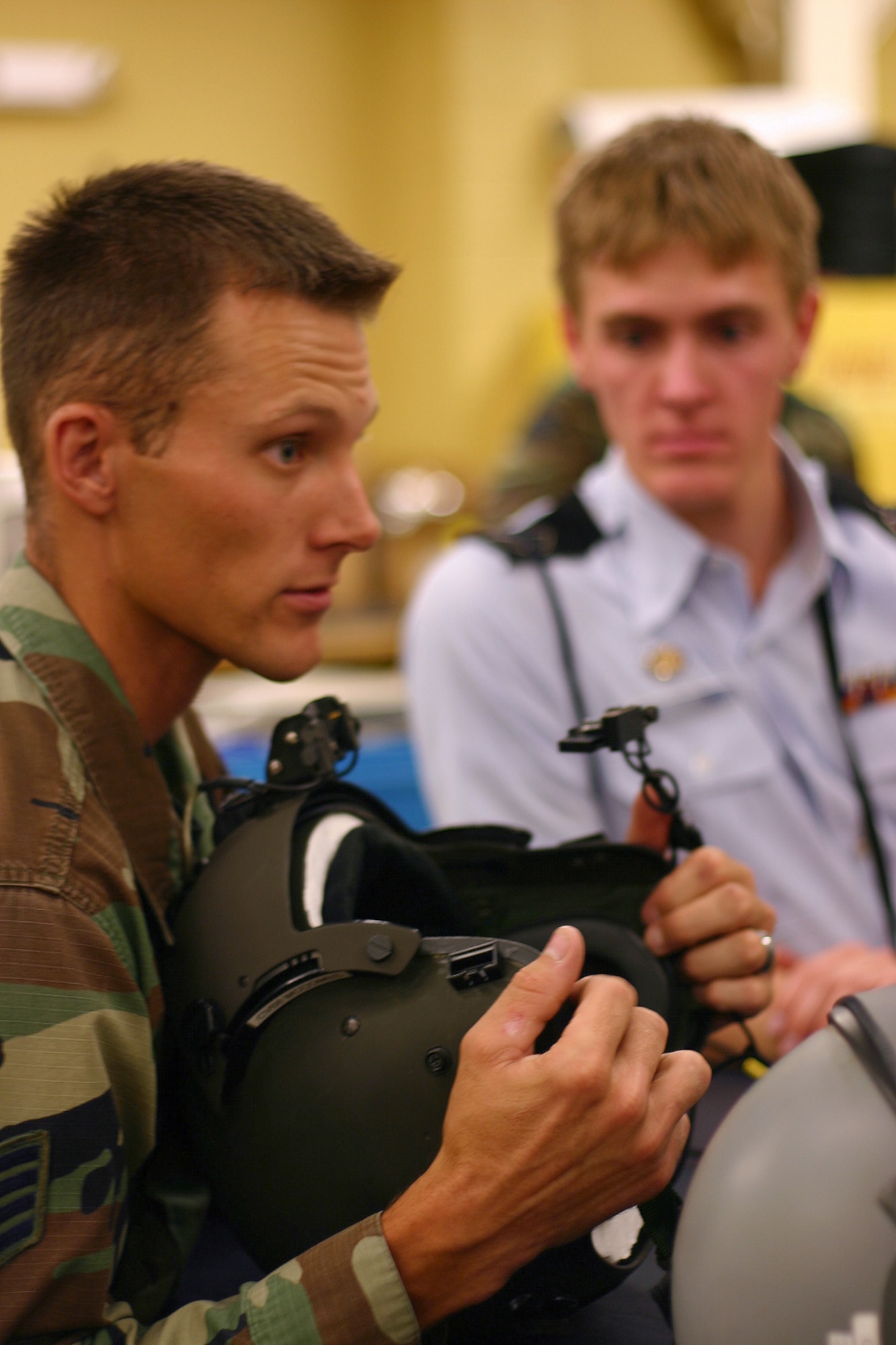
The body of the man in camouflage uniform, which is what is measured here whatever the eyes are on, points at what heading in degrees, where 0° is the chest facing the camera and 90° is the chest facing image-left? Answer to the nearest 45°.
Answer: approximately 270°

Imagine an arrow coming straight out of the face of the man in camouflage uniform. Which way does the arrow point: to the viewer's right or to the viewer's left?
to the viewer's right
